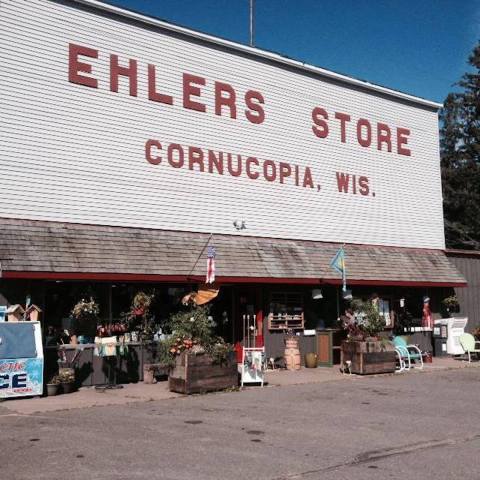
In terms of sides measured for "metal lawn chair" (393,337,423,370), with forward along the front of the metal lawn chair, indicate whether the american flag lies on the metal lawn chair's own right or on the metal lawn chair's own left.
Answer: on the metal lawn chair's own right

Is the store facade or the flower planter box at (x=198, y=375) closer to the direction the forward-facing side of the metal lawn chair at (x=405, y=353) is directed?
the flower planter box

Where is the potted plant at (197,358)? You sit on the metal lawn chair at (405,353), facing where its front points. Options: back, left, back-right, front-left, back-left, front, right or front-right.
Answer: right

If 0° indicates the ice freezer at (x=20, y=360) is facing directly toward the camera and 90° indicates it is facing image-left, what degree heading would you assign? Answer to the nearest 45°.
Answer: approximately 0°
